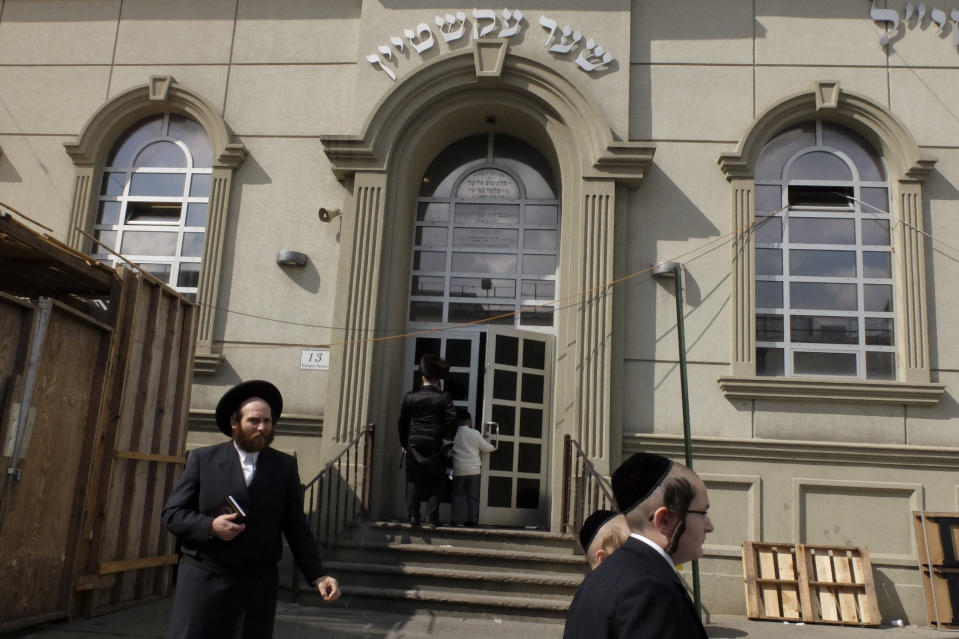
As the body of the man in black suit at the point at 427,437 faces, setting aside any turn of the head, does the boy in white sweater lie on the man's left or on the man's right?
on the man's right

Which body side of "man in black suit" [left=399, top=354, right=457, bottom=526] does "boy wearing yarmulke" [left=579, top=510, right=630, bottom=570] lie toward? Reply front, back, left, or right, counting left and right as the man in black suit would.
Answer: back

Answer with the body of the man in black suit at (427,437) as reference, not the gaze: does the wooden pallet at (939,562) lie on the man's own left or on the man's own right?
on the man's own right

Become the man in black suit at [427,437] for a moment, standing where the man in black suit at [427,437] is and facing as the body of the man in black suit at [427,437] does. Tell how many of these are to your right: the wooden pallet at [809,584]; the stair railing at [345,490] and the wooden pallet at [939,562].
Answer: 2

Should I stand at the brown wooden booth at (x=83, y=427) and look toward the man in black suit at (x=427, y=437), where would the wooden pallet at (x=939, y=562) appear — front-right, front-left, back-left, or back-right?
front-right

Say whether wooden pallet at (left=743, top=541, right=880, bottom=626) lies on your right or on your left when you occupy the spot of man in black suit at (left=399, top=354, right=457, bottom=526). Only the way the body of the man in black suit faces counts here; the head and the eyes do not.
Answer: on your right

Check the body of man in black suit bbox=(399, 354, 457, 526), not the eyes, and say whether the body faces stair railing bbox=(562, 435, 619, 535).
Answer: no

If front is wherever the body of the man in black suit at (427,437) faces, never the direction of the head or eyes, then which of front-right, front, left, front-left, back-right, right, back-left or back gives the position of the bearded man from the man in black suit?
back

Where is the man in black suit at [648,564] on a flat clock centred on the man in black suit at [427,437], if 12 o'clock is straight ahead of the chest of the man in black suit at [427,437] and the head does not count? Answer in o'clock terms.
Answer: the man in black suit at [648,564] is roughly at 6 o'clock from the man in black suit at [427,437].

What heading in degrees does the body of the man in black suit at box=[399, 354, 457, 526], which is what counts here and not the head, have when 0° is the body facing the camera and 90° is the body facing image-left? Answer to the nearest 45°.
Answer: approximately 180°

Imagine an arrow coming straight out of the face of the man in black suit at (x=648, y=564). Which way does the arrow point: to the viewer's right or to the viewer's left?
to the viewer's right

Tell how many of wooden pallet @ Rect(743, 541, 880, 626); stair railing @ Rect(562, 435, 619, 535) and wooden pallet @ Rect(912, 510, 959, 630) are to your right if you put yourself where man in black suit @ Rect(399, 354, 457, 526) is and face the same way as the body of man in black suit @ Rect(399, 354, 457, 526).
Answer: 3

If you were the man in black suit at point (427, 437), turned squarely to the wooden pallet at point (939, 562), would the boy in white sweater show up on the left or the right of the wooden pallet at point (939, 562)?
left
